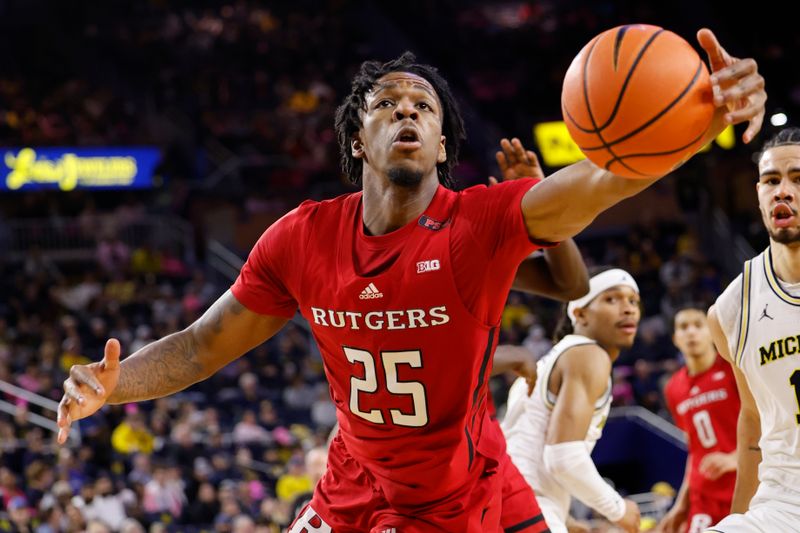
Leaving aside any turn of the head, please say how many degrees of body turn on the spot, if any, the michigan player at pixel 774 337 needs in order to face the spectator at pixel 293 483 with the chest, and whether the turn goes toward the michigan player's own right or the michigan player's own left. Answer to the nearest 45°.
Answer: approximately 135° to the michigan player's own right

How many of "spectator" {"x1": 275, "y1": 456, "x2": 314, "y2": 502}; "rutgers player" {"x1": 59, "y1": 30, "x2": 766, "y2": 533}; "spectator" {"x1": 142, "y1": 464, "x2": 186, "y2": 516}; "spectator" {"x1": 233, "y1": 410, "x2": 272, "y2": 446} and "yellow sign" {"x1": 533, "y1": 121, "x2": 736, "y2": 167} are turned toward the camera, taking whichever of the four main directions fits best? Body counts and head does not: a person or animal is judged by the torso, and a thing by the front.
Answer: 5

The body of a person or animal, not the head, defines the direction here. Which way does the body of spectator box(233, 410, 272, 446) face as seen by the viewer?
toward the camera

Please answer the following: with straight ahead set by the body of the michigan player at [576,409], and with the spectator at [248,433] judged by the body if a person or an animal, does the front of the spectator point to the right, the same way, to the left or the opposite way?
to the right

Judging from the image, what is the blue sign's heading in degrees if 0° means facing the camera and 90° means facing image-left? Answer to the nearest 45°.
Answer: approximately 0°

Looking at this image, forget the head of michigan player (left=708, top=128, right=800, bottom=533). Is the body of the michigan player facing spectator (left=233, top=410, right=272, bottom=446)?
no

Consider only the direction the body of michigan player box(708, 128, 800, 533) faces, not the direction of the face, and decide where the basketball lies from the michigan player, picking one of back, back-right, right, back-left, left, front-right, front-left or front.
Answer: front

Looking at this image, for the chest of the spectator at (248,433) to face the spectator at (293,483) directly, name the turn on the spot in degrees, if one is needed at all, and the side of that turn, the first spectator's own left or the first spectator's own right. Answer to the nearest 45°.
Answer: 0° — they already face them

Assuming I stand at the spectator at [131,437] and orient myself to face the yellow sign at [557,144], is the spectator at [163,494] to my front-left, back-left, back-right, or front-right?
back-right

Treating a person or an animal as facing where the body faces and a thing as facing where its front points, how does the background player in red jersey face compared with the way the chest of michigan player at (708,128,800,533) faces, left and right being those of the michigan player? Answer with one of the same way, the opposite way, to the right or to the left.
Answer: the same way

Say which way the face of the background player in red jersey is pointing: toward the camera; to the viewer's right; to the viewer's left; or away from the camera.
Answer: toward the camera

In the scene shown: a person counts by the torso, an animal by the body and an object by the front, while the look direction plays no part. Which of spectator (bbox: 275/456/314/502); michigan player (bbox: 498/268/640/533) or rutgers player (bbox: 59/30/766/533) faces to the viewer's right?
the michigan player

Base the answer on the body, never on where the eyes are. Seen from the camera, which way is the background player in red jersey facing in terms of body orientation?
toward the camera

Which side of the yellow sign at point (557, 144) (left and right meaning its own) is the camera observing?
front

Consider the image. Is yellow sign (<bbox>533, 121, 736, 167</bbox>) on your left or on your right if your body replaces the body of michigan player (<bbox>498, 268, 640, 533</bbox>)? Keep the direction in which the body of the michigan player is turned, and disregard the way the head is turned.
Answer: on your left

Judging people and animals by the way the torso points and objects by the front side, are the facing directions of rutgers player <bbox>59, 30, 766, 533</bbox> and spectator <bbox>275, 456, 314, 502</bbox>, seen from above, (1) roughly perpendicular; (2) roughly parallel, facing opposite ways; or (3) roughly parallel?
roughly parallel

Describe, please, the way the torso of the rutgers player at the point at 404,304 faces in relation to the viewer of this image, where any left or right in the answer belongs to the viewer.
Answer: facing the viewer
